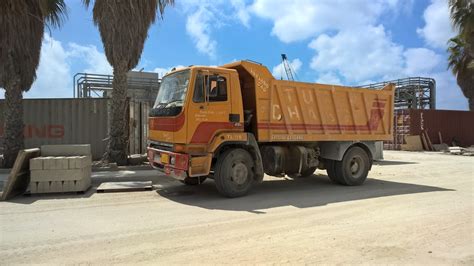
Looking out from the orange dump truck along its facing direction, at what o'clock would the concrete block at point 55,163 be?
The concrete block is roughly at 1 o'clock from the orange dump truck.

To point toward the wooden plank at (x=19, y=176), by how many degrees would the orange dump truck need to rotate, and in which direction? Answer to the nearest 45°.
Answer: approximately 45° to its right

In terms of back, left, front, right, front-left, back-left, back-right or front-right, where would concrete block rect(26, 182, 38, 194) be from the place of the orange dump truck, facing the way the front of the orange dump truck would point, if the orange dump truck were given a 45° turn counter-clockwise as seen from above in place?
right

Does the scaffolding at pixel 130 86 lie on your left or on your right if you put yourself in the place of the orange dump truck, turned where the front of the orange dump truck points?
on your right

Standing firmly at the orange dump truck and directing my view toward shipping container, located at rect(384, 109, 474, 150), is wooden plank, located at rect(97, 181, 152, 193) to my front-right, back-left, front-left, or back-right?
back-left

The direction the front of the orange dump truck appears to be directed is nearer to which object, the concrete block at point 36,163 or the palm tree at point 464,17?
the concrete block

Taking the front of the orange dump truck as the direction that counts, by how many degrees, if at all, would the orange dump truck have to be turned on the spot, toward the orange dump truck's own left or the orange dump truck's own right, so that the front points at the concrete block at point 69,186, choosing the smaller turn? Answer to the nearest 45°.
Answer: approximately 45° to the orange dump truck's own right

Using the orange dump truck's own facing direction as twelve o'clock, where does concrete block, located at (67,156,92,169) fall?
The concrete block is roughly at 1 o'clock from the orange dump truck.

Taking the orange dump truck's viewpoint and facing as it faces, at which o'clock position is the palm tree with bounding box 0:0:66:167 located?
The palm tree is roughly at 2 o'clock from the orange dump truck.

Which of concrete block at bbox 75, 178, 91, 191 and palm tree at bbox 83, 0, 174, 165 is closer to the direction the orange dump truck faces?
the concrete block

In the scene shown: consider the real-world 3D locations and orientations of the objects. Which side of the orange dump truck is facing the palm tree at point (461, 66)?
back

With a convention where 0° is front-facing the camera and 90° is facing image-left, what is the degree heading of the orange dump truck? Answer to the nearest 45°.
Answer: approximately 45°

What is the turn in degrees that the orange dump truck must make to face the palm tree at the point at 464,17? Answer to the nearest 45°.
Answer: approximately 180°

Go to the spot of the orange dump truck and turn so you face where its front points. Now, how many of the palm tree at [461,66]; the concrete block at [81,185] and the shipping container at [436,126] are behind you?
2
